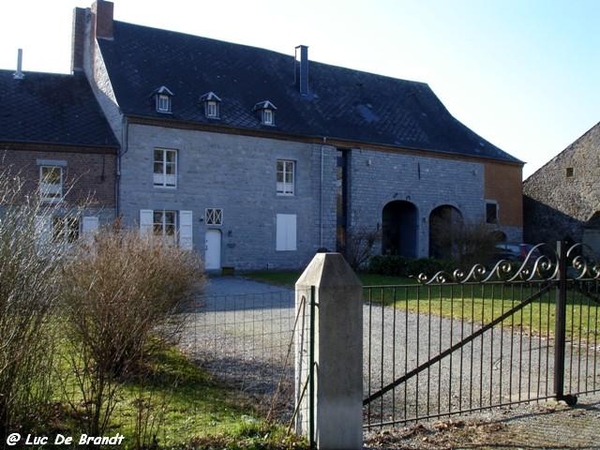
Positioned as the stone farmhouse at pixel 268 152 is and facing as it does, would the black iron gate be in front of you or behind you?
in front

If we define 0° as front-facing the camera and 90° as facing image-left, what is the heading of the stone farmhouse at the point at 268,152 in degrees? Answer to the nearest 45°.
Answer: approximately 315°

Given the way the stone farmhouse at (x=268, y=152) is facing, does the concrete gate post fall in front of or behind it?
in front

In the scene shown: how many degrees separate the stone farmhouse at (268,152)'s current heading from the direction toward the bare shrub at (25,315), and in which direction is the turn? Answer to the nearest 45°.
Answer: approximately 45° to its right
